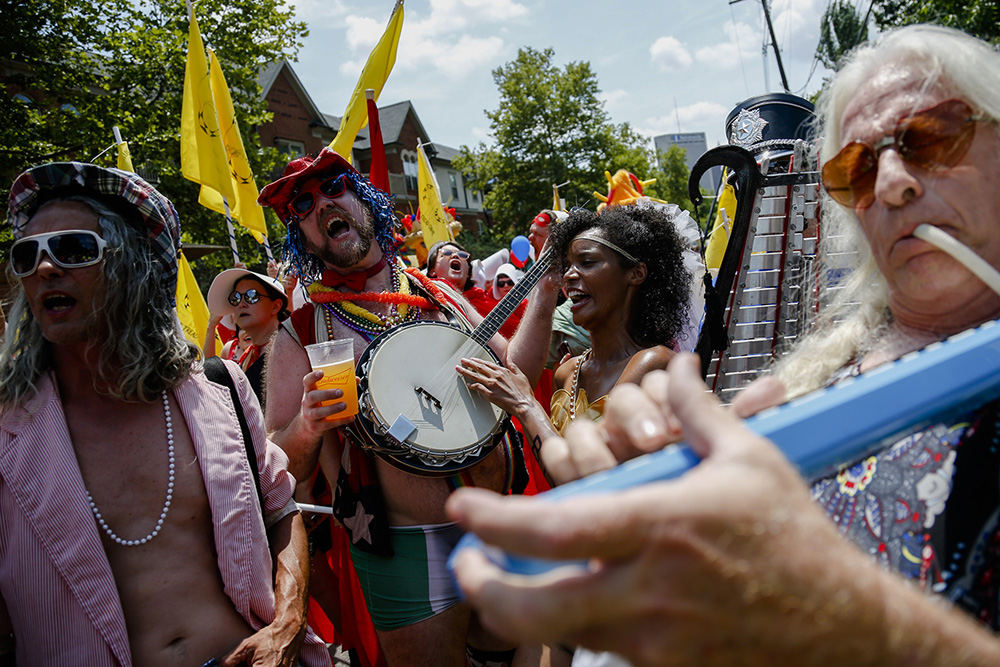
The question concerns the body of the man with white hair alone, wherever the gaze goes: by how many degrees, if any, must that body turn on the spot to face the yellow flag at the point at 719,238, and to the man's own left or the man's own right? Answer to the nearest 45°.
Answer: approximately 135° to the man's own right

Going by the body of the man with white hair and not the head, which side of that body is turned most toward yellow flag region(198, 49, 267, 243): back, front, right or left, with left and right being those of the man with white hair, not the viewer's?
right

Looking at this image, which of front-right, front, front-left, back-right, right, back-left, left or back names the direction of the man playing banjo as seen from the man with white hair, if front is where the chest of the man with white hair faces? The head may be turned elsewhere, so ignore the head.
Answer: right

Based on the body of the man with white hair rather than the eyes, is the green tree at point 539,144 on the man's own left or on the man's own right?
on the man's own right

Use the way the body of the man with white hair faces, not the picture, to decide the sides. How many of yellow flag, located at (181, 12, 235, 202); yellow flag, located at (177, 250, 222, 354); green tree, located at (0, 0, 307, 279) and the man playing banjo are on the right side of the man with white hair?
4

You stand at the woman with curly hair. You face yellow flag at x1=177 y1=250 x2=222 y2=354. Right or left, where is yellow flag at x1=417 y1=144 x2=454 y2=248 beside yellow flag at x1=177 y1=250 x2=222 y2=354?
right

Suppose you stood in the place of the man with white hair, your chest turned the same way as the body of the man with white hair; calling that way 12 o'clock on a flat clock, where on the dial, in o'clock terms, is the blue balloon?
The blue balloon is roughly at 4 o'clock from the man with white hair.

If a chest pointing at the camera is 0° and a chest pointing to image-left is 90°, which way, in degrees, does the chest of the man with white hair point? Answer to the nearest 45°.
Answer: approximately 45°

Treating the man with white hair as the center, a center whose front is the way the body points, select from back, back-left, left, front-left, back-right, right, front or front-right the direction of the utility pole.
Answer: back-right

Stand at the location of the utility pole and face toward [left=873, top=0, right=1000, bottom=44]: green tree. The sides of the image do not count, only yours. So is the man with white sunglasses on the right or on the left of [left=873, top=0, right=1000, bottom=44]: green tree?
right

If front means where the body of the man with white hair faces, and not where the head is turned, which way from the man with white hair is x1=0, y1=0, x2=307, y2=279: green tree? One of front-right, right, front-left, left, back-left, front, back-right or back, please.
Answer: right
